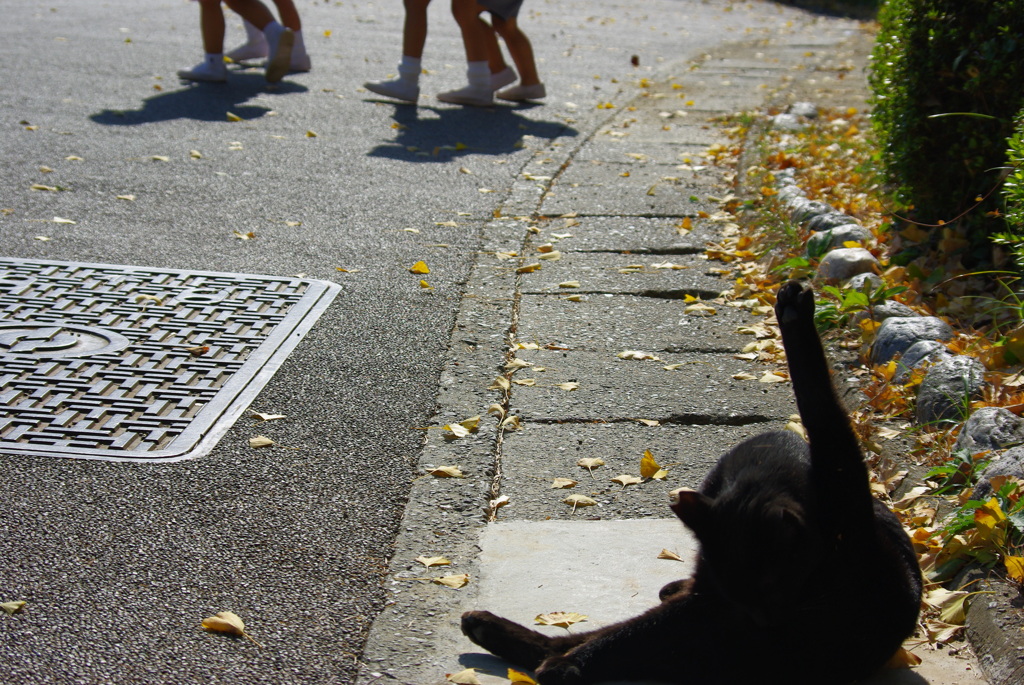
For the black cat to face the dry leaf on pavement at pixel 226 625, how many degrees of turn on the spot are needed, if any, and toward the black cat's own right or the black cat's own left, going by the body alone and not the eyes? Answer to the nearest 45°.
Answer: approximately 45° to the black cat's own right

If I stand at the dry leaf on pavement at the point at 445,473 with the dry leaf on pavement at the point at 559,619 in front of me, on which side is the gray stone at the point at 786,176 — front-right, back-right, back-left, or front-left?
back-left

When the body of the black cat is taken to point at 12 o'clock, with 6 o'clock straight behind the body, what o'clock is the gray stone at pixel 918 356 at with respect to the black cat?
The gray stone is roughly at 5 o'clock from the black cat.

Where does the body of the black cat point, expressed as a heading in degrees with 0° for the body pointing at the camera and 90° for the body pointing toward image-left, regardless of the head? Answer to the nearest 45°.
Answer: approximately 45°

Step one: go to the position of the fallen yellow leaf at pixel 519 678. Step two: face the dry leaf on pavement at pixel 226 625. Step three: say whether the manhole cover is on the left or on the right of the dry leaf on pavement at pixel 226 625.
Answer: right

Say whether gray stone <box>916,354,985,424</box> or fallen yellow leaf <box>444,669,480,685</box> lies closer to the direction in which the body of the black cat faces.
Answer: the fallen yellow leaf

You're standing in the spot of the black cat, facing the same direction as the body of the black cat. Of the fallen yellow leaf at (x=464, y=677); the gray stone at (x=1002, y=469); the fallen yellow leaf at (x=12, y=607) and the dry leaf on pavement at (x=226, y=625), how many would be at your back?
1

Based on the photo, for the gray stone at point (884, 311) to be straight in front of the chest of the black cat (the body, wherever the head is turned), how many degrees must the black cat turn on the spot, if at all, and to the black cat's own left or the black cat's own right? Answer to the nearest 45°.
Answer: approximately 135° to the black cat's own right

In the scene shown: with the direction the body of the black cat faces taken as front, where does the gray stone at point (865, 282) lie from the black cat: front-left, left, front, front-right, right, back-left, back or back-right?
back-right

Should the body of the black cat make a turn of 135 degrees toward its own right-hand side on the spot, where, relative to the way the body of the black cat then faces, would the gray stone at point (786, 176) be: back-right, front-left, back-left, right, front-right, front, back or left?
front
